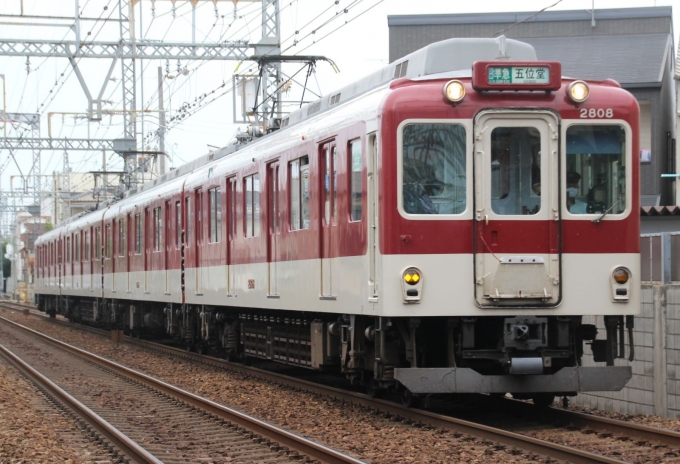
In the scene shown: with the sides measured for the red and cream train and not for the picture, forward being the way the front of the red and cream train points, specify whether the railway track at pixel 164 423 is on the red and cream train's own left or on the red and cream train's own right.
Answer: on the red and cream train's own right

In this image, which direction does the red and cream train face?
toward the camera
